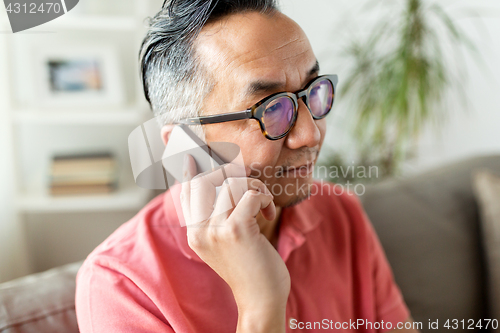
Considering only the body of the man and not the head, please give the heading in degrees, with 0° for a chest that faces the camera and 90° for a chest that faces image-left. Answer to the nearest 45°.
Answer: approximately 315°

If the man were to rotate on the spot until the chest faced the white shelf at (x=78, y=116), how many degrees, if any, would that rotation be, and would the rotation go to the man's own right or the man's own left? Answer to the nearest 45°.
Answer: approximately 180°

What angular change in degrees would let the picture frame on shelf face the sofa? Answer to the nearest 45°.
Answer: approximately 45° to its left

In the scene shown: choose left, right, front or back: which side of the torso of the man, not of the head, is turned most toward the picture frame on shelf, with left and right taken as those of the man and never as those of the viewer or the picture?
back

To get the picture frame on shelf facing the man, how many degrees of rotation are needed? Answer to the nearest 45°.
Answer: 0° — it already faces them

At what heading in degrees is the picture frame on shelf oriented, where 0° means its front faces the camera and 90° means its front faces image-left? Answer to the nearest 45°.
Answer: approximately 0°
